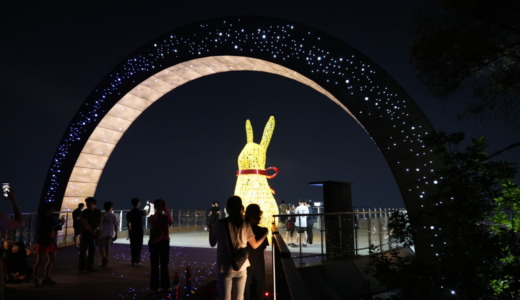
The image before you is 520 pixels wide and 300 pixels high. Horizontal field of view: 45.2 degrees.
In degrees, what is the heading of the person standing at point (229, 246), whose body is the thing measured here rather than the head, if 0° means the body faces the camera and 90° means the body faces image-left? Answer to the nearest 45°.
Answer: approximately 180°

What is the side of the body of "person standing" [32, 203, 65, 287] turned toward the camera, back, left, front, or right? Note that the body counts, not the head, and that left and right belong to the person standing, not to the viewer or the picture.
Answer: right

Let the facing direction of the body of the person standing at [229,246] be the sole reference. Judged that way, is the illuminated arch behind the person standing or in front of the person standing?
in front

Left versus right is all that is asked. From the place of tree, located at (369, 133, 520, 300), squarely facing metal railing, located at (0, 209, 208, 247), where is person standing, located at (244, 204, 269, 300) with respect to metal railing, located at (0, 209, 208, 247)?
left

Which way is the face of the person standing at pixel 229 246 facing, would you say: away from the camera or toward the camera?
away from the camera
